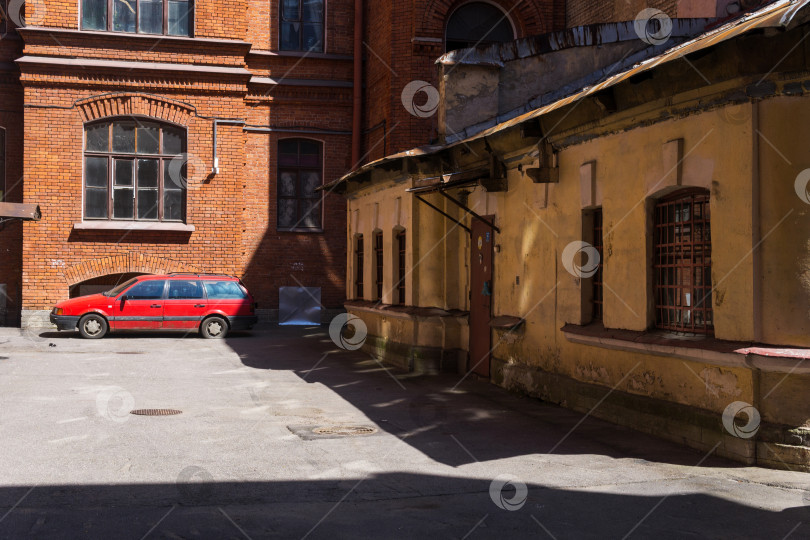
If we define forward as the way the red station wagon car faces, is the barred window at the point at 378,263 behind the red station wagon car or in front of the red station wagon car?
behind

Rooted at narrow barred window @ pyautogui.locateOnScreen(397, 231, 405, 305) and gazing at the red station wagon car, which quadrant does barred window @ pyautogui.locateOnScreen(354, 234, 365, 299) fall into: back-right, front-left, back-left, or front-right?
front-right

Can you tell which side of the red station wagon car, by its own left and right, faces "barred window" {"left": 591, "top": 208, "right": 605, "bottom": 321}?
left

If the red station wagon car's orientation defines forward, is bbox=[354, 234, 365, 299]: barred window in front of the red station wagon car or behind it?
behind

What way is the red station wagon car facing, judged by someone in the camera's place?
facing to the left of the viewer
